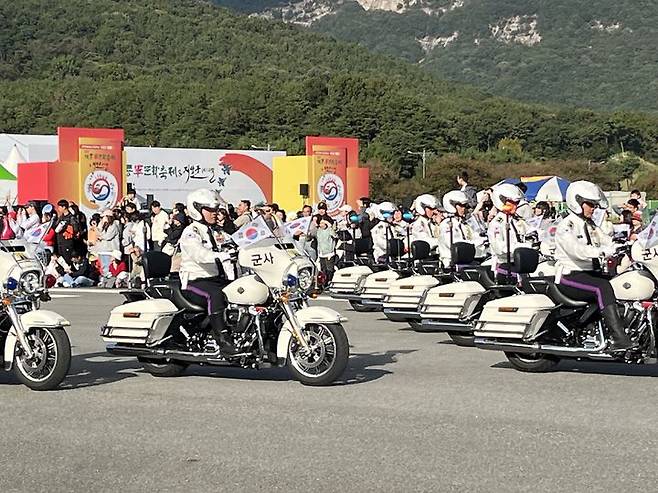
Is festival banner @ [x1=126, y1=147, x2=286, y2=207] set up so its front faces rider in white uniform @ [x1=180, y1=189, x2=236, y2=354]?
yes

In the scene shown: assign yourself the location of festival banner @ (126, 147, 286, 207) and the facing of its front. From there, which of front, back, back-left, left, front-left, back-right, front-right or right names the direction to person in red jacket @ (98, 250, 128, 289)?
front

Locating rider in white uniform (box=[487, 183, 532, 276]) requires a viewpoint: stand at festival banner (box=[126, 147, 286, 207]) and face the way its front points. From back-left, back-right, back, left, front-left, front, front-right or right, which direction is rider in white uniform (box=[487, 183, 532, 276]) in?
front

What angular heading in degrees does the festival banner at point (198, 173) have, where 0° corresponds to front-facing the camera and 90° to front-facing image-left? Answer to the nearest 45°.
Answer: approximately 0°

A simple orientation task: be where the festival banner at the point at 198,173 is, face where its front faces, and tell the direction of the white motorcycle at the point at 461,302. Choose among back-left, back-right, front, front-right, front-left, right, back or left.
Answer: front

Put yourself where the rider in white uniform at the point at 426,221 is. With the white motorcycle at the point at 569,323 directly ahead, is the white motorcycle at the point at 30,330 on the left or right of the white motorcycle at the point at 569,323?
right

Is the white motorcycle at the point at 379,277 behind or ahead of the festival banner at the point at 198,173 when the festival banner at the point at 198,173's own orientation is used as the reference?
ahead

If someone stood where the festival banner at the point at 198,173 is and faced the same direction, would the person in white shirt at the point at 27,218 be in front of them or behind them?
in front
